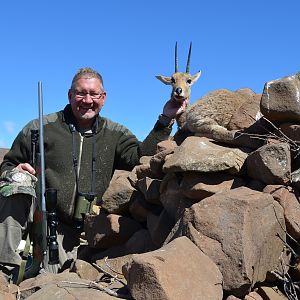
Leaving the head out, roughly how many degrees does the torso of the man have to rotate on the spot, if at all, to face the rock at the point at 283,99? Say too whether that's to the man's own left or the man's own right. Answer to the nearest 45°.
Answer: approximately 45° to the man's own left

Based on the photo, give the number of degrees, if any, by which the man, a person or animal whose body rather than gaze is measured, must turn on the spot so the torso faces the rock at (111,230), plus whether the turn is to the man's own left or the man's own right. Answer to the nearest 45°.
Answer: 0° — they already face it

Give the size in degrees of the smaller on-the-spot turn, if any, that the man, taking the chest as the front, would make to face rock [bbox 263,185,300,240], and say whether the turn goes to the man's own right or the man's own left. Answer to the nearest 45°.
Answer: approximately 45° to the man's own left

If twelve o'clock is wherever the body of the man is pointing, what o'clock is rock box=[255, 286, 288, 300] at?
The rock is roughly at 11 o'clock from the man.

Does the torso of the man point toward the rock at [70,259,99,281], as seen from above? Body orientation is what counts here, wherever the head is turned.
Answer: yes

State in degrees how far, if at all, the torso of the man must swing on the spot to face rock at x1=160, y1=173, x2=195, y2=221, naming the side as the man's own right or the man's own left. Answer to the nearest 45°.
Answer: approximately 45° to the man's own left

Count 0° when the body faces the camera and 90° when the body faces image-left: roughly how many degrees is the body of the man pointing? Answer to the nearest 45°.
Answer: approximately 0°
